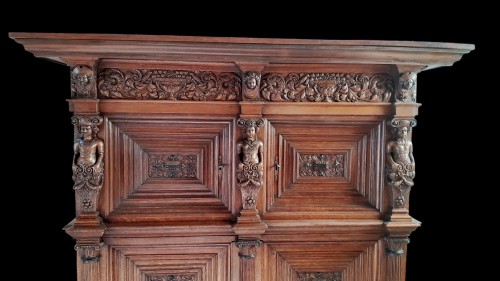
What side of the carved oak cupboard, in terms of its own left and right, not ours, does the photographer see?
front
